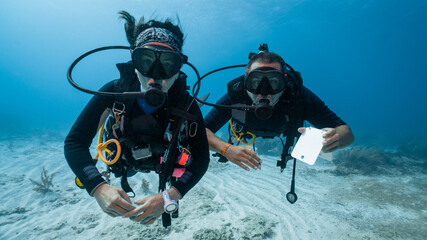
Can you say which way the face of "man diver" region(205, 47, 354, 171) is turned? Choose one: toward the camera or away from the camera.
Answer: toward the camera

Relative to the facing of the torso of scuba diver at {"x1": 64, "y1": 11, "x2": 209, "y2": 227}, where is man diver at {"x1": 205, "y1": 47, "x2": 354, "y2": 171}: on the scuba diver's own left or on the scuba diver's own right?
on the scuba diver's own left

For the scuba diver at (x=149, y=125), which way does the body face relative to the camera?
toward the camera

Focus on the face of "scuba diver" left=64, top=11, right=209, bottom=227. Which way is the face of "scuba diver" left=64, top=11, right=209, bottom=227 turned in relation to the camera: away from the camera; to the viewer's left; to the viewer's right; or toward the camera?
toward the camera
